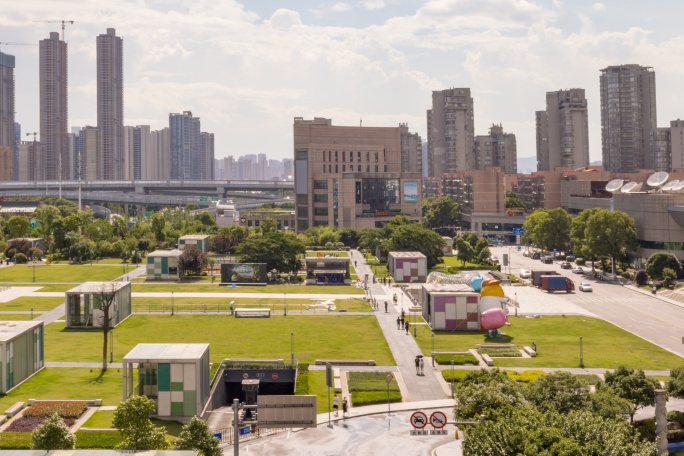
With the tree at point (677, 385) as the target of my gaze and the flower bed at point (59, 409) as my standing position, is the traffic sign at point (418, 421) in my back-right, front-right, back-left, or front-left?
front-right

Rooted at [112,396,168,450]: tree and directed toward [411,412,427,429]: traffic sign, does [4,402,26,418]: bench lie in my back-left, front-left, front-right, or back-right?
back-left

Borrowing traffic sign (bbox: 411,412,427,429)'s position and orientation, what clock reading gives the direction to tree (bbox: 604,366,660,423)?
The tree is roughly at 8 o'clock from the traffic sign.

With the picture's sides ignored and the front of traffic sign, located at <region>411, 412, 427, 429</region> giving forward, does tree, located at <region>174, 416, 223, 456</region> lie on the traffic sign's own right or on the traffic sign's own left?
on the traffic sign's own right

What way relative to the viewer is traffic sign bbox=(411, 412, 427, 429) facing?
toward the camera

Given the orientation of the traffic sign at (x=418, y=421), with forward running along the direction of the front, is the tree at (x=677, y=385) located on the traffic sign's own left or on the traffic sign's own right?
on the traffic sign's own left

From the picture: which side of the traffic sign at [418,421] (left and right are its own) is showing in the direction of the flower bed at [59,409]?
right

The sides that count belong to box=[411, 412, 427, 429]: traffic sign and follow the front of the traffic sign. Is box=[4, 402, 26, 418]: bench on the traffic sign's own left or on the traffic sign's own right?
on the traffic sign's own right

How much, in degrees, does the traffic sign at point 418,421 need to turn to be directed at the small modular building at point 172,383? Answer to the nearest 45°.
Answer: approximately 135° to its right

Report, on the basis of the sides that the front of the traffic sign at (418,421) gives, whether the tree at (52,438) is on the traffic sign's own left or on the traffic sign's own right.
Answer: on the traffic sign's own right
